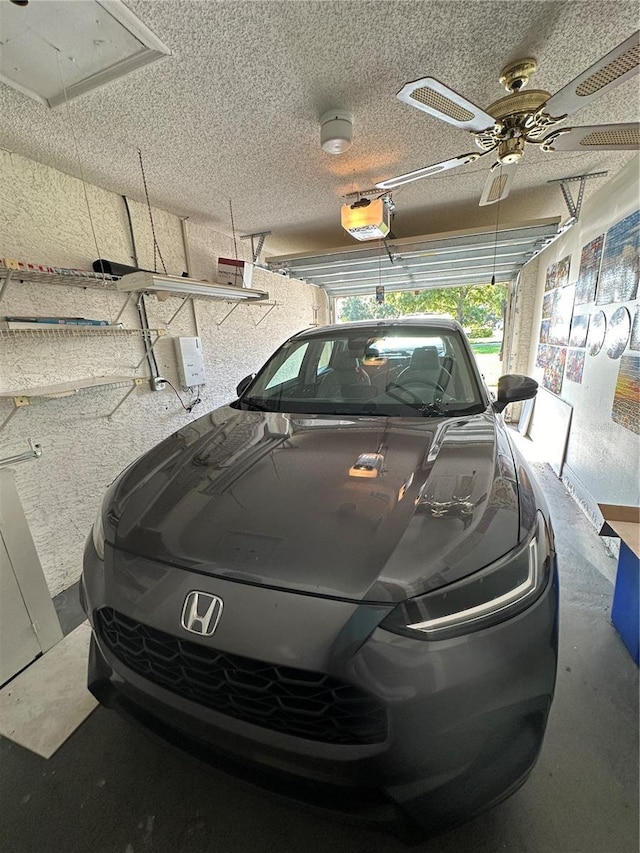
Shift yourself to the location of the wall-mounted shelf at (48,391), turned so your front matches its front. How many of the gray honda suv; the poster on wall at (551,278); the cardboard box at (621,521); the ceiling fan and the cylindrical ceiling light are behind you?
0

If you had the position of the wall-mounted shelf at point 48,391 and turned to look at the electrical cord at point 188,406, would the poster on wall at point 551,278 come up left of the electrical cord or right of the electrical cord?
right

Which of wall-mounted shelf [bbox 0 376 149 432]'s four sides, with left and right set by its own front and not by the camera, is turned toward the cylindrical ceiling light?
front

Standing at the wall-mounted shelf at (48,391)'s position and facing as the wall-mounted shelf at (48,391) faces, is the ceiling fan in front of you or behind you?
in front

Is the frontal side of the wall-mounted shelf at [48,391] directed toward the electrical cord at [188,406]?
no

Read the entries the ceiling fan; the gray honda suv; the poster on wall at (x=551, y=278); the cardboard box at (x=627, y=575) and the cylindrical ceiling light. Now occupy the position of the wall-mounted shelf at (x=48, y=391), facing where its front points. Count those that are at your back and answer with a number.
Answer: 0

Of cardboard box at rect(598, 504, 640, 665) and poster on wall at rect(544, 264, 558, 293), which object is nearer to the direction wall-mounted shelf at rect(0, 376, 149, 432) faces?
the cardboard box

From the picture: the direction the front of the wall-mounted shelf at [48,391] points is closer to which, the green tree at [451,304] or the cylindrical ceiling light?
the cylindrical ceiling light

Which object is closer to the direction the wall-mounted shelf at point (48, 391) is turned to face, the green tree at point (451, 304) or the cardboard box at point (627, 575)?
the cardboard box

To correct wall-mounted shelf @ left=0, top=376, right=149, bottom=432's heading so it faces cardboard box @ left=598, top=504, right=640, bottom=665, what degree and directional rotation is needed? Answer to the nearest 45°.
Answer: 0° — it already faces it

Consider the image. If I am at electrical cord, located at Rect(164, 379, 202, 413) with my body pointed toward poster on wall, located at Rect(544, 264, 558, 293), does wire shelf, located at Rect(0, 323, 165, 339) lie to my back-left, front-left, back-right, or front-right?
back-right

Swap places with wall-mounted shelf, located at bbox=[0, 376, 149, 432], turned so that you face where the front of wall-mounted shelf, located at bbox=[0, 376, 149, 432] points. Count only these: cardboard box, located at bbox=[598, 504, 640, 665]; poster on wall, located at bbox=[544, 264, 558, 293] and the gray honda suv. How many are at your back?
0

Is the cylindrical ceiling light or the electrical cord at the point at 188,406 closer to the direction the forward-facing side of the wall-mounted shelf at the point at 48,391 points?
the cylindrical ceiling light

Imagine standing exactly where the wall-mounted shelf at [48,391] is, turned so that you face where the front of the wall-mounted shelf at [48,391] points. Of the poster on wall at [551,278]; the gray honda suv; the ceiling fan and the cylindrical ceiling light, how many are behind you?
0

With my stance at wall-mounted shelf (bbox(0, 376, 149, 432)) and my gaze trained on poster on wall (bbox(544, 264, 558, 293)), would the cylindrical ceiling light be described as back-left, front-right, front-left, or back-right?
front-right

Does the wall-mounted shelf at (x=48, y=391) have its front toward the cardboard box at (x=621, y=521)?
yes

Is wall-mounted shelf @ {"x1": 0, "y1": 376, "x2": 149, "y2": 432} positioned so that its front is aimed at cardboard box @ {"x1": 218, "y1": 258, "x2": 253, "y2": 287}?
no
